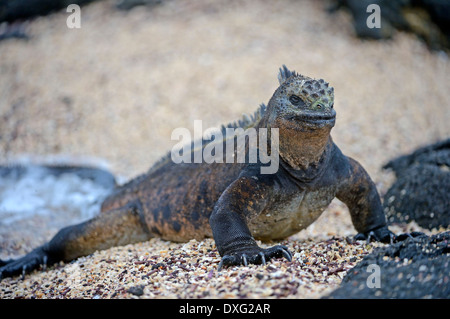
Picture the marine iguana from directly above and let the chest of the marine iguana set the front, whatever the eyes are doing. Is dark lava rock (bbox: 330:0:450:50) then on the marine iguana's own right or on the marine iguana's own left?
on the marine iguana's own left

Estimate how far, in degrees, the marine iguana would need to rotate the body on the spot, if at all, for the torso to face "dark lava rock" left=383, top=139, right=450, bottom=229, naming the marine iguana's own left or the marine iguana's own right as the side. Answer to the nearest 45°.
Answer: approximately 90° to the marine iguana's own left

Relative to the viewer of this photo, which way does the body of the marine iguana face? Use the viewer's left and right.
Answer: facing the viewer and to the right of the viewer
